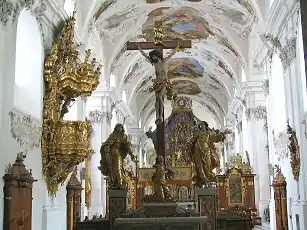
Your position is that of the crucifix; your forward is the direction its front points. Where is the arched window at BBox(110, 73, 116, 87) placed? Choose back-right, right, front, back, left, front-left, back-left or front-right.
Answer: back

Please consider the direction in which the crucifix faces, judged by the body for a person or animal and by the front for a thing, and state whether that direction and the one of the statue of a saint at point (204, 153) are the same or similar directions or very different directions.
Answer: same or similar directions

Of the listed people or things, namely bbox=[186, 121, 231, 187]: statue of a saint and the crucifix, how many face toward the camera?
2

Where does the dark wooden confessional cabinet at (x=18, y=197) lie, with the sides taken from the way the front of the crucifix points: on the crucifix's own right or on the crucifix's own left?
on the crucifix's own right

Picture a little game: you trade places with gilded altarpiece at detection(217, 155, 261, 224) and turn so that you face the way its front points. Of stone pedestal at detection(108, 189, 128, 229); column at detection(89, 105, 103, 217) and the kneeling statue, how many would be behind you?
0

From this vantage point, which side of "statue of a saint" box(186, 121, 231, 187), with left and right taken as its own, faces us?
front

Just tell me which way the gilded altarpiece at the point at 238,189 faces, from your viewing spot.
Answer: facing the viewer

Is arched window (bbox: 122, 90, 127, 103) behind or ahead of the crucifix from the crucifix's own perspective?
behind

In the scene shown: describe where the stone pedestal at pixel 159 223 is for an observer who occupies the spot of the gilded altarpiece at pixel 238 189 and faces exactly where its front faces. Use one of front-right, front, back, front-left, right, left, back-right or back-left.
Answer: front

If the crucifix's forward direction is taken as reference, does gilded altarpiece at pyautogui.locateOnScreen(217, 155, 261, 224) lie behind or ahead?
behind

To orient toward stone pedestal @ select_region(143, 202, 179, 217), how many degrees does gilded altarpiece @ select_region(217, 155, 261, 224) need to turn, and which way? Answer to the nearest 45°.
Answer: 0° — it already faces it

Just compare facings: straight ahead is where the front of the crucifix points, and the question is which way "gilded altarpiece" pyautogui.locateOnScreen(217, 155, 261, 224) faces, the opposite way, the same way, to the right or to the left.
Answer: the same way

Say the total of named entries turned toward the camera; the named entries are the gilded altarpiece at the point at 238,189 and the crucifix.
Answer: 2
